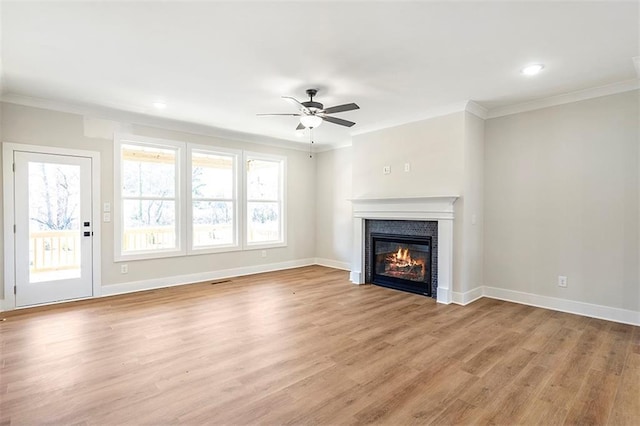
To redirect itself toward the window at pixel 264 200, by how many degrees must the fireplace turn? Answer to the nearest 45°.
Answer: approximately 45° to its right

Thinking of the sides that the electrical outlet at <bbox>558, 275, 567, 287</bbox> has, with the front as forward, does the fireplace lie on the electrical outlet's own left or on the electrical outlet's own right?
on the electrical outlet's own right

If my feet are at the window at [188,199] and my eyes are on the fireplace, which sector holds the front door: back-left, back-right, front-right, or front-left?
back-right

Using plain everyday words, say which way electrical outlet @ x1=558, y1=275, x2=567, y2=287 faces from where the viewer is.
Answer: facing the viewer

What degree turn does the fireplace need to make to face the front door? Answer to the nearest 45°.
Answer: approximately 45° to its right

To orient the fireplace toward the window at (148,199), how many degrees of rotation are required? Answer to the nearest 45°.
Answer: approximately 45° to its right

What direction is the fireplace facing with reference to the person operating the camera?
facing the viewer and to the left of the viewer

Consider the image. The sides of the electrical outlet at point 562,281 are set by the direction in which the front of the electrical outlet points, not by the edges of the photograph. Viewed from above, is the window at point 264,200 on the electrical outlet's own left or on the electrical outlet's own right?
on the electrical outlet's own right

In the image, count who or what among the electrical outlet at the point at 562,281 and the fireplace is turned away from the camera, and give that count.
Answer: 0

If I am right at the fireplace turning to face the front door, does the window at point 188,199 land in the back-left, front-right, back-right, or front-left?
front-right

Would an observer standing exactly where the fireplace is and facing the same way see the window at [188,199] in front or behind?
in front
